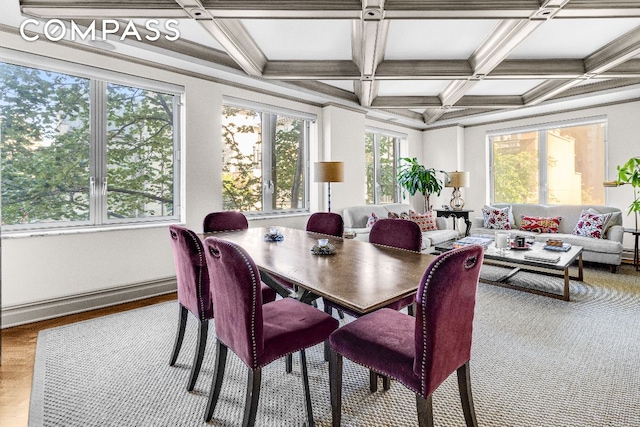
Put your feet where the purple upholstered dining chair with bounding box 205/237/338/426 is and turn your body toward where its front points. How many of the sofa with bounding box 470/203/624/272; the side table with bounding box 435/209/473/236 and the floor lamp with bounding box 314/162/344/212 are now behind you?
0

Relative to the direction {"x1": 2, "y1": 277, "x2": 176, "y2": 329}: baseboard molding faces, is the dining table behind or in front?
in front

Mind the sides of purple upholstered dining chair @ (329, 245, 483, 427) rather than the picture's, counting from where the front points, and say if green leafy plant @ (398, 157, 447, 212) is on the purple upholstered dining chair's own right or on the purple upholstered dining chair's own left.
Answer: on the purple upholstered dining chair's own right

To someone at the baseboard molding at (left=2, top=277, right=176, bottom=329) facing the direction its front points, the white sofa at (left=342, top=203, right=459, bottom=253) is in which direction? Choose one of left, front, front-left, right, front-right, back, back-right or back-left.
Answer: front-left

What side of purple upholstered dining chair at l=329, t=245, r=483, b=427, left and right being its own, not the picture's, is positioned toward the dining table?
front

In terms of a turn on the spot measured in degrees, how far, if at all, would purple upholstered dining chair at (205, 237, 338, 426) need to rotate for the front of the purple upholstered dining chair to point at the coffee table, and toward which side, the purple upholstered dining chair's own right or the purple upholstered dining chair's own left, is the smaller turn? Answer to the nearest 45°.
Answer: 0° — it already faces it

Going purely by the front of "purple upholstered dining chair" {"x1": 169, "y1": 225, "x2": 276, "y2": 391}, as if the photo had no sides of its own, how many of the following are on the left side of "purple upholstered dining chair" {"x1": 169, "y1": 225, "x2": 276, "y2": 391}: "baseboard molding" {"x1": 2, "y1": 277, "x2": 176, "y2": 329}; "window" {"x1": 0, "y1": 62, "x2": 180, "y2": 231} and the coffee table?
2

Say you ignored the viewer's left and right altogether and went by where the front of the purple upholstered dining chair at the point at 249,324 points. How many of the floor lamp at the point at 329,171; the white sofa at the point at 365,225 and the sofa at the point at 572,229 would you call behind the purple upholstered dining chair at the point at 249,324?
0

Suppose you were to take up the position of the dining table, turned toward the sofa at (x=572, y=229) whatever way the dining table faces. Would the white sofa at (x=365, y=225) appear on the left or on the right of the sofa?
left

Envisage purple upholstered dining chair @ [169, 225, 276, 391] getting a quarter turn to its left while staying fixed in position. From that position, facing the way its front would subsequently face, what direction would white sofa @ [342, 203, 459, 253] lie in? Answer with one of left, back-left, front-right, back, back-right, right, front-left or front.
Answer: right

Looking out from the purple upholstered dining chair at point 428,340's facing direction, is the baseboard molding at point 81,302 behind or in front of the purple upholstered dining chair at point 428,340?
in front

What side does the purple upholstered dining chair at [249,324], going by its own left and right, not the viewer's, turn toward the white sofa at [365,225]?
front

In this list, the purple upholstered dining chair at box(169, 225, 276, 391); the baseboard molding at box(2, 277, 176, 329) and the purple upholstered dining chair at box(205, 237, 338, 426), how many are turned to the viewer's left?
0

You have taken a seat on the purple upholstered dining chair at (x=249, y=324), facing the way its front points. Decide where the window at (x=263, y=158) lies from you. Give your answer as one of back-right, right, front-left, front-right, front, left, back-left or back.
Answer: front-left

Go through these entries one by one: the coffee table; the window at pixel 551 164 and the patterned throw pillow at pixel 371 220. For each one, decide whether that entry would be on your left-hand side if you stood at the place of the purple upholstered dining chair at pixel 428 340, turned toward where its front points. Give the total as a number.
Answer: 0

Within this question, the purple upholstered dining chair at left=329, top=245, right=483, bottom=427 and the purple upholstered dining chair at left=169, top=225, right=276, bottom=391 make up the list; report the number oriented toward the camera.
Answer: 0

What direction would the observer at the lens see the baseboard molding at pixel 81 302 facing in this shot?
facing the viewer and to the right of the viewer

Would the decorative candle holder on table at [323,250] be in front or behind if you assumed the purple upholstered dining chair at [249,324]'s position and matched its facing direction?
in front

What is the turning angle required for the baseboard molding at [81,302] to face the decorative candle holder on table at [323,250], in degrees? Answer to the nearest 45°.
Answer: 0° — it already faces it
